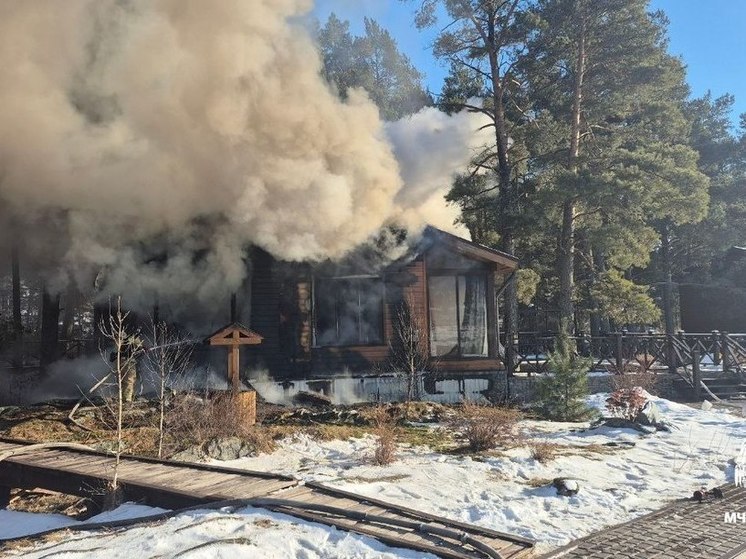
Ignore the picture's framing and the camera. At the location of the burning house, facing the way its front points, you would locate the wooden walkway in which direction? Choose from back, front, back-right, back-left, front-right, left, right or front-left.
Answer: front

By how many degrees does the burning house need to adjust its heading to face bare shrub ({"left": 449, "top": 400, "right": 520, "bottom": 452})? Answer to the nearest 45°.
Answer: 0° — it already faces it

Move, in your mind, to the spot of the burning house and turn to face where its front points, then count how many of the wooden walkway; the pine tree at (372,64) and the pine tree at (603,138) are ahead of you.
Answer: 1

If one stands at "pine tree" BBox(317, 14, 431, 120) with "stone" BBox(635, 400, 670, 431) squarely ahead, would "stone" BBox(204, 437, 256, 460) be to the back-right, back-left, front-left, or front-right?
front-right

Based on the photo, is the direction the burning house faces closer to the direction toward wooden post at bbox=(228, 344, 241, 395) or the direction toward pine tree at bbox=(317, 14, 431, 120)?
the wooden post

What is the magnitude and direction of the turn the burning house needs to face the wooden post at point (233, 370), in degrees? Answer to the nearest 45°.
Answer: approximately 45° to its right

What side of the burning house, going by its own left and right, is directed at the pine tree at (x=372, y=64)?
back

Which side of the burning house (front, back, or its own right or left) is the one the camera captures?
front

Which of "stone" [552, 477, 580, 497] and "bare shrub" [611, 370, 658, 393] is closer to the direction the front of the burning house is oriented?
the stone

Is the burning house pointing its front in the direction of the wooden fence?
no

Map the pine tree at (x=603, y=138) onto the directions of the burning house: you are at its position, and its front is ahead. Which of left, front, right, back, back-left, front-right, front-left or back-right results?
back-left

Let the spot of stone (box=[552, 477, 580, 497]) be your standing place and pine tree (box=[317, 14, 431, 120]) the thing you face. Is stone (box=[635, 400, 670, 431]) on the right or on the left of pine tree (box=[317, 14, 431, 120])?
right

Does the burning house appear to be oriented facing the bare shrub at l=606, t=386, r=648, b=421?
no

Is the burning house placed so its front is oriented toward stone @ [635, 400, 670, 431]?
no

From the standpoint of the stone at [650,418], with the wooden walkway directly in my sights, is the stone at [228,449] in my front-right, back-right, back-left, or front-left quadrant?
front-right

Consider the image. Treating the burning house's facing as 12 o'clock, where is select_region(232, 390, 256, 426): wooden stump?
The wooden stump is roughly at 1 o'clock from the burning house.

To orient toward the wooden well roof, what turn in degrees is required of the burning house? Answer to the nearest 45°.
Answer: approximately 45° to its right
